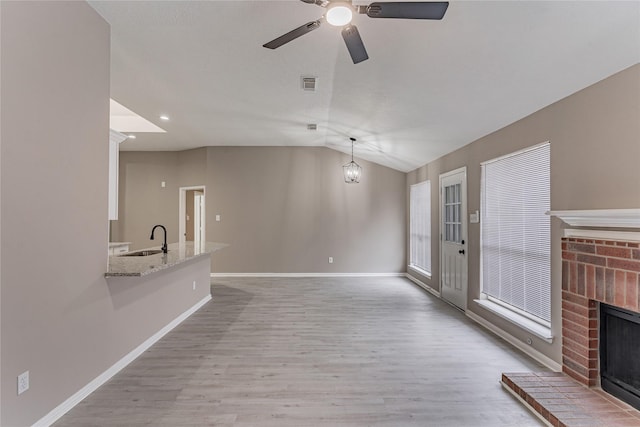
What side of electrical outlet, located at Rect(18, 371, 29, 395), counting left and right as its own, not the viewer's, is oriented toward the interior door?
left

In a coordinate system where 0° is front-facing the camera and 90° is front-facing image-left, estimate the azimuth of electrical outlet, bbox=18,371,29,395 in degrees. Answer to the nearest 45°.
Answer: approximately 315°

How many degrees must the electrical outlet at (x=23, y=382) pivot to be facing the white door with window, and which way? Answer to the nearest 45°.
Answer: approximately 45° to its left

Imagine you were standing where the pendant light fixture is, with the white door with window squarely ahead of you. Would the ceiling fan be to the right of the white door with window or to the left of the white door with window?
right

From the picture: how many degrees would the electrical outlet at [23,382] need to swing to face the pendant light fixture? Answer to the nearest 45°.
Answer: approximately 45° to its left
